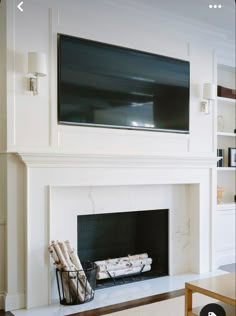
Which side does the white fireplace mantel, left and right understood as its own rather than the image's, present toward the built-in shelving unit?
left

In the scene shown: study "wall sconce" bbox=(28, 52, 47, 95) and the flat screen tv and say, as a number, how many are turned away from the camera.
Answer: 0

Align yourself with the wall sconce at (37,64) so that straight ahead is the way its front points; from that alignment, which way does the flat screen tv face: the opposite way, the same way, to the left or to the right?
the same way

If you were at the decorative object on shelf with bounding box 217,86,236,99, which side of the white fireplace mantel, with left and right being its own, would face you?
left

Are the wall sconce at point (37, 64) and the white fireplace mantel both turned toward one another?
no

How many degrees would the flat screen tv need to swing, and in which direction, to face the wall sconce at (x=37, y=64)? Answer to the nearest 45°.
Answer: approximately 90° to its right

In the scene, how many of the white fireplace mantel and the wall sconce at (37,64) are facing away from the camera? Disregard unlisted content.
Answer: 0

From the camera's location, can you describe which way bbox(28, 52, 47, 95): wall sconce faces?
facing the viewer and to the right of the viewer

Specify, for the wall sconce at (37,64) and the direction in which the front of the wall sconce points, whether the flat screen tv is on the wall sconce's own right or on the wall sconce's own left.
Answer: on the wall sconce's own left

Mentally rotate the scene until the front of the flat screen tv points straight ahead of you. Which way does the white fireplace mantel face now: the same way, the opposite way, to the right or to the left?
the same way

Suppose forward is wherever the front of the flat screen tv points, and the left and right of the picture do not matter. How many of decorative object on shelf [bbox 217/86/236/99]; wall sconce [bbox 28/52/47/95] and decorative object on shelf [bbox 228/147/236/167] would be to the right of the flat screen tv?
1

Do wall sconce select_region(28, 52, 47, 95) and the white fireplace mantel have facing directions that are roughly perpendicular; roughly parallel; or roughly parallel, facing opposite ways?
roughly parallel

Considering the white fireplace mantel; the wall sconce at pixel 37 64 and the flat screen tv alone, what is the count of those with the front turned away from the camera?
0

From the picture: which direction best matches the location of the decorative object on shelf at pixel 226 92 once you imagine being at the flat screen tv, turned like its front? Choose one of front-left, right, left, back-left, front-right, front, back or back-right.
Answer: left

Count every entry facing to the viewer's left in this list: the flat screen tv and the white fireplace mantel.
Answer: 0
